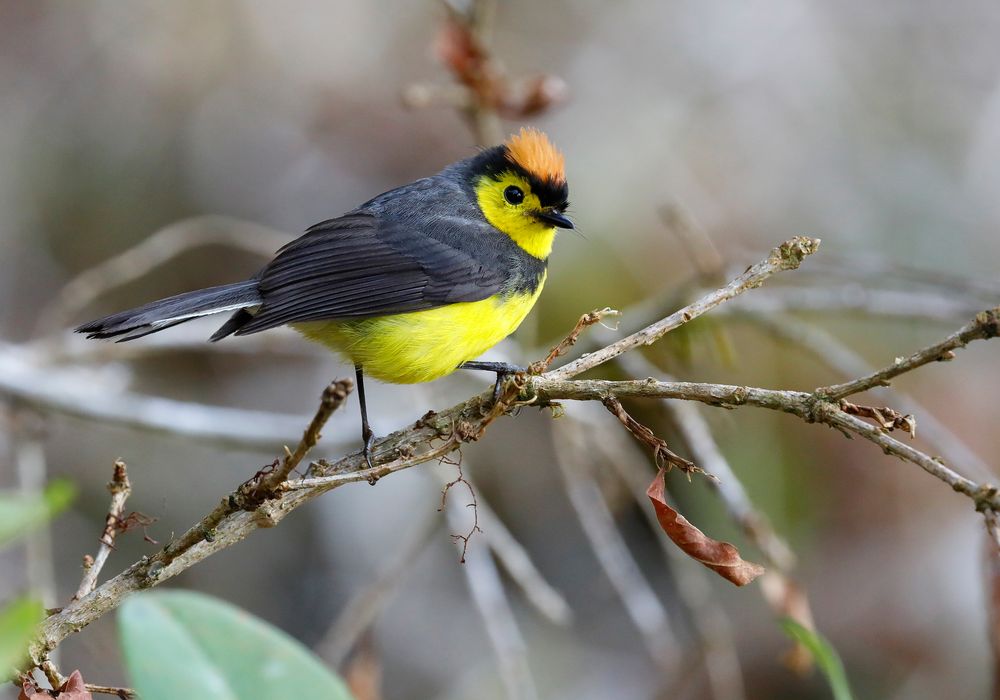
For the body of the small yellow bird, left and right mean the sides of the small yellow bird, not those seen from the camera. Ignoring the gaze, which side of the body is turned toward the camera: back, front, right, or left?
right

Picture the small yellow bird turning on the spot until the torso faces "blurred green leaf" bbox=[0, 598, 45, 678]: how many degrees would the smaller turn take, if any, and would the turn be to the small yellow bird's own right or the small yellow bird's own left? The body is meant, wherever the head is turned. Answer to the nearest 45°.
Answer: approximately 90° to the small yellow bird's own right

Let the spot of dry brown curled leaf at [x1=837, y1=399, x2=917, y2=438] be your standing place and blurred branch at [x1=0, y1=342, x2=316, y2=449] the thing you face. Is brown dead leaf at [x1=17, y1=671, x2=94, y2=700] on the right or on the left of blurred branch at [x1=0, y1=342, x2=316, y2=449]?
left
